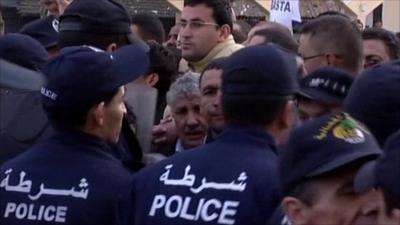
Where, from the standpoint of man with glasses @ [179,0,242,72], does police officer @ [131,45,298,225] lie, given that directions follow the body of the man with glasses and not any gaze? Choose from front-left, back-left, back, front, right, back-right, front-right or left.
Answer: front-left

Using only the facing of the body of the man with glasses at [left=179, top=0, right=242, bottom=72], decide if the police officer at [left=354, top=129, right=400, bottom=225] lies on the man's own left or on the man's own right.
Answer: on the man's own left

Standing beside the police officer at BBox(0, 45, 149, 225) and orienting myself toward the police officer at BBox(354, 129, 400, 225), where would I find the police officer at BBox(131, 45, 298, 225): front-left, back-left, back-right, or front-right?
front-left

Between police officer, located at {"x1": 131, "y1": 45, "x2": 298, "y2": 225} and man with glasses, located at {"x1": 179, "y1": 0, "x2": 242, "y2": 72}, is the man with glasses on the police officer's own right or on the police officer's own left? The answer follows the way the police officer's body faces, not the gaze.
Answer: on the police officer's own left

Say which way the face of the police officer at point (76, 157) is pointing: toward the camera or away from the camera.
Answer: away from the camera

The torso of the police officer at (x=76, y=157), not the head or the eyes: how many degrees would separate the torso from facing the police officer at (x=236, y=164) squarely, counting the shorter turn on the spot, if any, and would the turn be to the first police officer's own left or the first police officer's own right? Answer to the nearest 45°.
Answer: approximately 90° to the first police officer's own right

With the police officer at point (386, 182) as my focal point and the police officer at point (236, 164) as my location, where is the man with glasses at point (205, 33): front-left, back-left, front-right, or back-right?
back-left

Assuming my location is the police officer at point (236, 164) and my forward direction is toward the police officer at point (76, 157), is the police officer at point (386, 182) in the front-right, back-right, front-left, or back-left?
back-left

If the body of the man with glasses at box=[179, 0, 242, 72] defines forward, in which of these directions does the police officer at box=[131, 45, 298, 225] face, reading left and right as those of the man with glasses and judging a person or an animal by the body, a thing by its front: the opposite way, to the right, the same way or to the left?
the opposite way

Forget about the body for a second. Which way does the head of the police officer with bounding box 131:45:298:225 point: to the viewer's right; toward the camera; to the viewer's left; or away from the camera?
away from the camera

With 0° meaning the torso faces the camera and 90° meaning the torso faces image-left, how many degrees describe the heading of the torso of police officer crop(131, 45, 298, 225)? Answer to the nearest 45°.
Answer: approximately 225°

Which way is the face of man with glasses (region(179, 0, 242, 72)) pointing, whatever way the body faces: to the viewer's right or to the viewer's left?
to the viewer's left

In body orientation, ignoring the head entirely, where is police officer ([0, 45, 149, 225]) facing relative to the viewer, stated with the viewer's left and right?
facing away from the viewer and to the right of the viewer

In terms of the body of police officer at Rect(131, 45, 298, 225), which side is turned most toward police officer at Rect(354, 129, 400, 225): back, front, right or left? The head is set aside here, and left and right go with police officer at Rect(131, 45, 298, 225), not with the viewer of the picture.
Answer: right
